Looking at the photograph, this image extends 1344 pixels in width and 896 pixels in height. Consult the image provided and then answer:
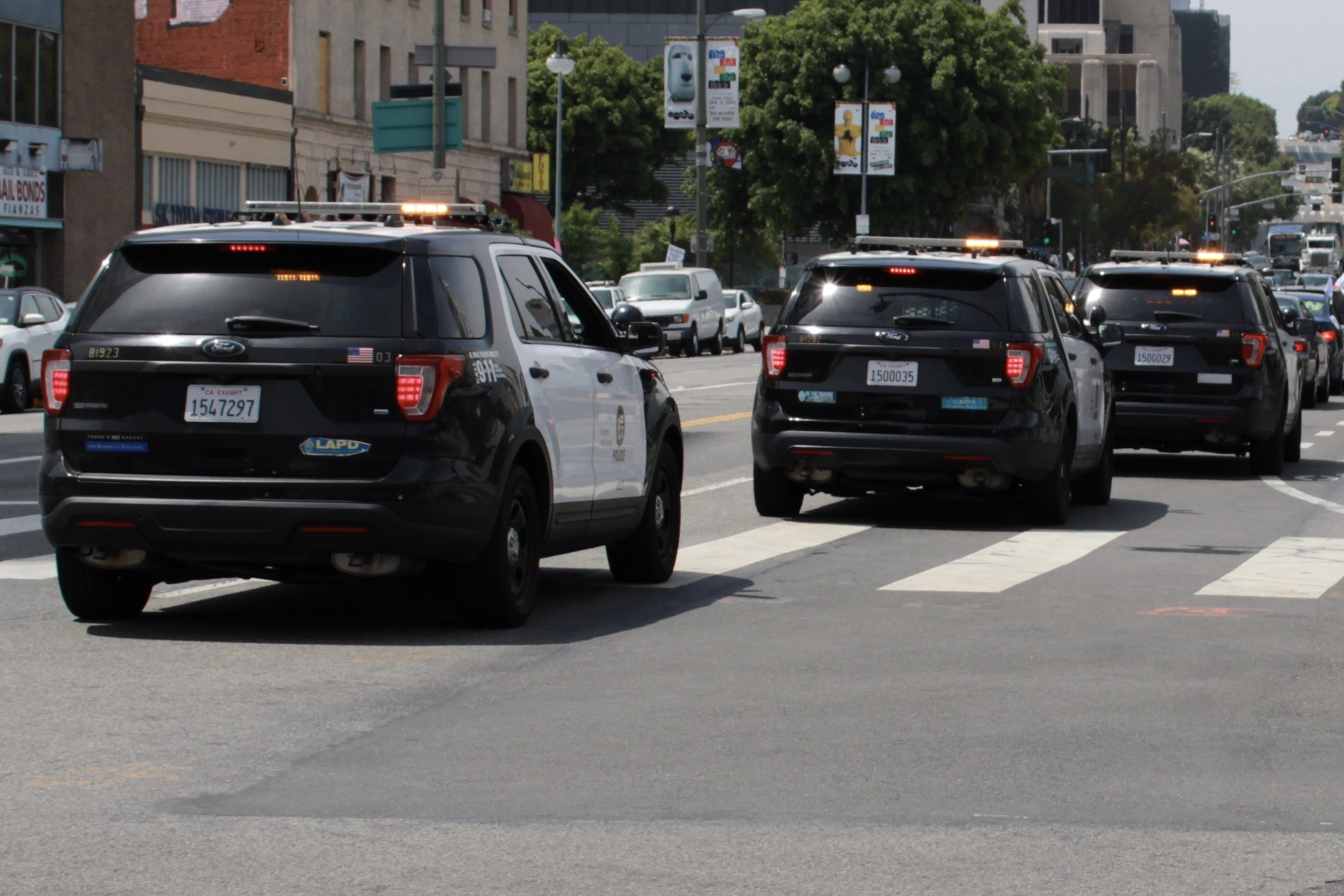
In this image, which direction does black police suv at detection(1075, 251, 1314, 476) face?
away from the camera

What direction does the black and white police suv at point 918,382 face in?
away from the camera

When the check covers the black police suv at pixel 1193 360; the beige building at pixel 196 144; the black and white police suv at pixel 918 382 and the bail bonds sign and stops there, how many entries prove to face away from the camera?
2

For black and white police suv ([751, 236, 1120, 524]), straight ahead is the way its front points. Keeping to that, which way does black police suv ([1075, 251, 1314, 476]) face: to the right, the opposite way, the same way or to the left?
the same way

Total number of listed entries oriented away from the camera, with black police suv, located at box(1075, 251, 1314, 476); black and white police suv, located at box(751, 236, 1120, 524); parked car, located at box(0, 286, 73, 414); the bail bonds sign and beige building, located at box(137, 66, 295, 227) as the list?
2

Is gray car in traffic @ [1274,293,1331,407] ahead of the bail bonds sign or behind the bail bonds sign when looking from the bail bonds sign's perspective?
ahead

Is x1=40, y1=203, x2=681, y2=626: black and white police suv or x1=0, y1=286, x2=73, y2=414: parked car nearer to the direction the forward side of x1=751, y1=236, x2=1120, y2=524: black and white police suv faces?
the parked car

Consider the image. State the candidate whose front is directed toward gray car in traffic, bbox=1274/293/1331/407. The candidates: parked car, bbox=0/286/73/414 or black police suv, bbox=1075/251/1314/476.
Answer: the black police suv

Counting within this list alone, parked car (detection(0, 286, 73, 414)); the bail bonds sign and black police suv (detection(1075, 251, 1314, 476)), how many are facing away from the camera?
1

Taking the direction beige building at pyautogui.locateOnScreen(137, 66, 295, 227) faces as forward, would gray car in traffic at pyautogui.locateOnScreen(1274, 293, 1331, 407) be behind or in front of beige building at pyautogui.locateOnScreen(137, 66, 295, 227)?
in front

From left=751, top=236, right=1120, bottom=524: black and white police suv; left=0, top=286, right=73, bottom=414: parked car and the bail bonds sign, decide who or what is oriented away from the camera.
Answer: the black and white police suv

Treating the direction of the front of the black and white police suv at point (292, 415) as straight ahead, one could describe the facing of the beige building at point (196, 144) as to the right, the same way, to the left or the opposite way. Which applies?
to the right

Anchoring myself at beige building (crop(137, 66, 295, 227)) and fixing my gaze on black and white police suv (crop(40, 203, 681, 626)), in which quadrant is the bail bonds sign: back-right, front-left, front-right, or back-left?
front-right

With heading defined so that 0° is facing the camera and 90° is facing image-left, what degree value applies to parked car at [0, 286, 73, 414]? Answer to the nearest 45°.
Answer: approximately 45°

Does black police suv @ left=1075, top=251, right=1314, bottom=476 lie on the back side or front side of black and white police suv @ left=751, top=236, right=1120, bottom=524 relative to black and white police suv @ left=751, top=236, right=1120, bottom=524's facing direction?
on the front side
